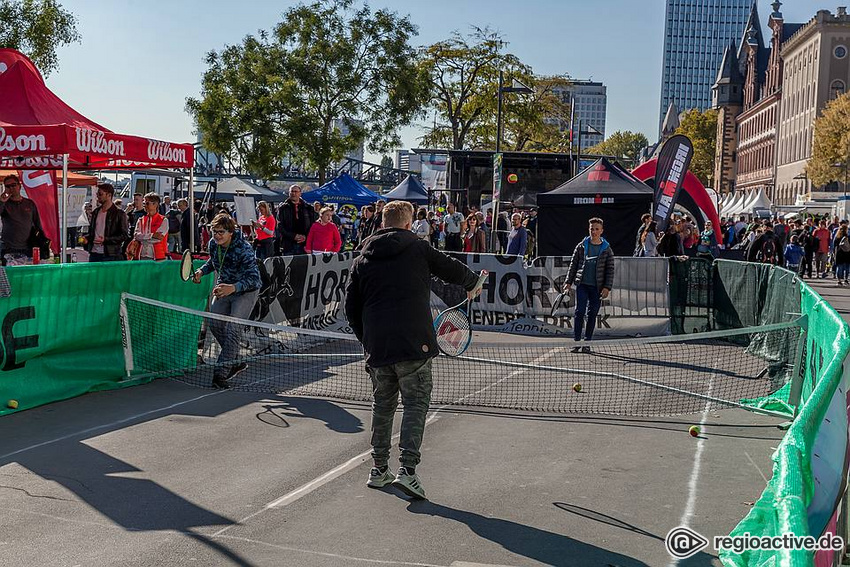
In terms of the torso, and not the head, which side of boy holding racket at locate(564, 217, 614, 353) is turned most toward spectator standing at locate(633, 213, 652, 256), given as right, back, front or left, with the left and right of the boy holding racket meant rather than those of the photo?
back

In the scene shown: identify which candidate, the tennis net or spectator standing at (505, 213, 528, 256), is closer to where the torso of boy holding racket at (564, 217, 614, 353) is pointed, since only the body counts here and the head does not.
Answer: the tennis net

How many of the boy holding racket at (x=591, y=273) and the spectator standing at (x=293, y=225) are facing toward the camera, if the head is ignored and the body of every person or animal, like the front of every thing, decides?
2

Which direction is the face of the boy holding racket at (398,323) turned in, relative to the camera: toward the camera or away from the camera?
away from the camera

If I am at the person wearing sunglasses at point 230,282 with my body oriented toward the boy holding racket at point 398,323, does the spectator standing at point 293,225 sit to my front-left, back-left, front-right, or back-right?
back-left

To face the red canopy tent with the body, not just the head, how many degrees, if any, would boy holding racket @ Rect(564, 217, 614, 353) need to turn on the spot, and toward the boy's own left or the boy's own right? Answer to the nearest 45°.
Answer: approximately 90° to the boy's own right

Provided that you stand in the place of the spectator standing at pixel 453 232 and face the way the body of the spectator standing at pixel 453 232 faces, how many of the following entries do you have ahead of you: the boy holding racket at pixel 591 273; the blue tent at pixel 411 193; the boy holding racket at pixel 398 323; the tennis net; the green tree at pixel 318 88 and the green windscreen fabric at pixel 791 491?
4

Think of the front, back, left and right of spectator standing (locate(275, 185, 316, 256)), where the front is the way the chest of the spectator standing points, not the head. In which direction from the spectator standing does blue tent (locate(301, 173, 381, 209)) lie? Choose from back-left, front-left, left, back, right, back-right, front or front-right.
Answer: back

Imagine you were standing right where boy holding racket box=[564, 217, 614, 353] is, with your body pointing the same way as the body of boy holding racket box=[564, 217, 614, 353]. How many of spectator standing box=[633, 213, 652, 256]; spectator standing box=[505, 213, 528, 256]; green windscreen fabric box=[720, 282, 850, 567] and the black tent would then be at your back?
3

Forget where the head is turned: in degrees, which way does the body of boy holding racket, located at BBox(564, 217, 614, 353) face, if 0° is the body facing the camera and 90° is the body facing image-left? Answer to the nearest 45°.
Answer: approximately 0°

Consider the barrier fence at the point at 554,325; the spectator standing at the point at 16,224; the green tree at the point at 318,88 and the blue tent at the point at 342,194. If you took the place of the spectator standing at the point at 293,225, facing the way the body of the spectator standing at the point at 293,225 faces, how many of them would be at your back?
2

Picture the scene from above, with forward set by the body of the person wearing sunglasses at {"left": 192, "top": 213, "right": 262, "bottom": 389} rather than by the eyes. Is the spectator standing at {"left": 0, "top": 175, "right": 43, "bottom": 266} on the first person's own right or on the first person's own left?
on the first person's own right

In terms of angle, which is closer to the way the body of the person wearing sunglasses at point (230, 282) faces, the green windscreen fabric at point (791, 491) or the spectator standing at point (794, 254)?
the green windscreen fabric
